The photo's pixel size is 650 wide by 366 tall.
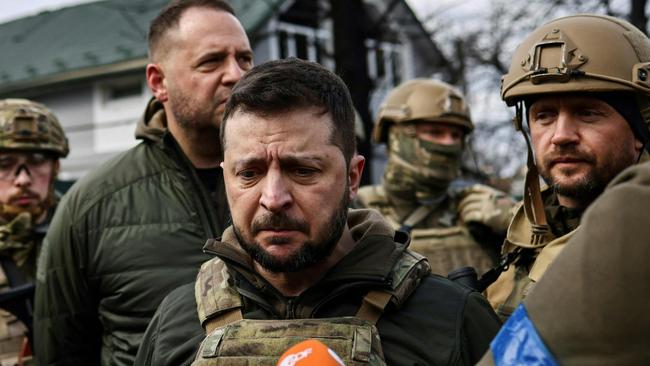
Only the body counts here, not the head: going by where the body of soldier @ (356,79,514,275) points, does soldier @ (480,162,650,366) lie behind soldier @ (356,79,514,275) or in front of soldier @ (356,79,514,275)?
in front

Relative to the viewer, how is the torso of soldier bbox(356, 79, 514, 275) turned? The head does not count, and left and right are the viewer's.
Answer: facing the viewer and to the right of the viewer

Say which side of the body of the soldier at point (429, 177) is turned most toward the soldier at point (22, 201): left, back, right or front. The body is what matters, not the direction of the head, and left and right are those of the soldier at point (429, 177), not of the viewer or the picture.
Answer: right

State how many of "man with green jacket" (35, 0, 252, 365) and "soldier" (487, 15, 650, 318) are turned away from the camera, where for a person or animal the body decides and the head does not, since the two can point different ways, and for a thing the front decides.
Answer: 0

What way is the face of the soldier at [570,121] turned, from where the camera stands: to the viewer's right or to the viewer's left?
to the viewer's left

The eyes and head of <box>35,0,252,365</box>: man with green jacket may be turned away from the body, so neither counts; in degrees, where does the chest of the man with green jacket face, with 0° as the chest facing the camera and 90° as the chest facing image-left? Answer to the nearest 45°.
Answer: approximately 315°

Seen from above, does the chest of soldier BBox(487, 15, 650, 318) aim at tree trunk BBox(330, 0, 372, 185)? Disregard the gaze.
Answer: no

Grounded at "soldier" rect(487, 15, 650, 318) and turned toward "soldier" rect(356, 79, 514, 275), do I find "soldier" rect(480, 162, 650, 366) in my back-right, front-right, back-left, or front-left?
back-left

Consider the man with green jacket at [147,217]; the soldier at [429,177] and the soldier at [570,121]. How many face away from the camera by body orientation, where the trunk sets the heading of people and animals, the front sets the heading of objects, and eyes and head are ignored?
0

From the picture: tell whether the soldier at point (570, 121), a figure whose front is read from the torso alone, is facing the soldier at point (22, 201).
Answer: no

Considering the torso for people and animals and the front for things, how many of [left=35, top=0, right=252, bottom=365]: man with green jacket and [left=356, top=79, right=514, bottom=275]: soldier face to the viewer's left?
0

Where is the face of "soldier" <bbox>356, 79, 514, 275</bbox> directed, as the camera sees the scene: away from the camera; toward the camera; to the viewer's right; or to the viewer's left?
toward the camera

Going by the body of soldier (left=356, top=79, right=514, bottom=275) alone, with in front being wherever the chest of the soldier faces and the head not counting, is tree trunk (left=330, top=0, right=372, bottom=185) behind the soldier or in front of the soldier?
behind

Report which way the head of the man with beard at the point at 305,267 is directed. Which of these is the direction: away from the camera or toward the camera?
toward the camera

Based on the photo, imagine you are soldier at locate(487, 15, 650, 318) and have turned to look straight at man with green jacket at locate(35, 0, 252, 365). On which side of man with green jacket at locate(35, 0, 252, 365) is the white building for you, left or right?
right
